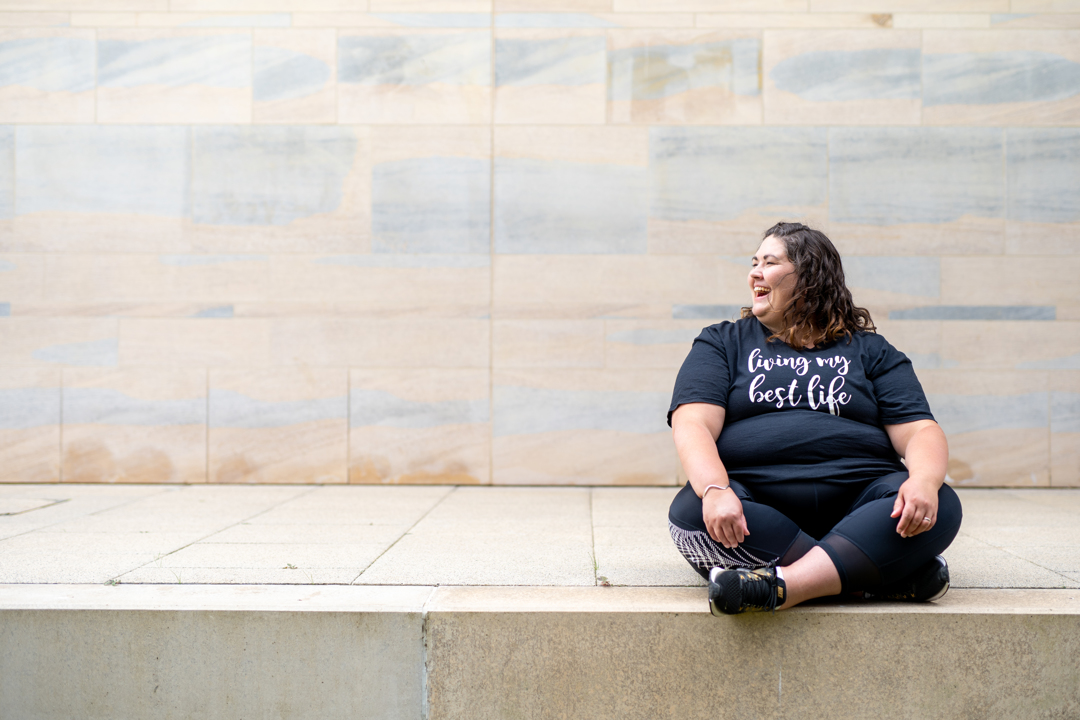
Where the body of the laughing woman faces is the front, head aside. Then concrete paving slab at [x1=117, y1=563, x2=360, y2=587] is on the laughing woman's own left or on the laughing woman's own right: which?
on the laughing woman's own right

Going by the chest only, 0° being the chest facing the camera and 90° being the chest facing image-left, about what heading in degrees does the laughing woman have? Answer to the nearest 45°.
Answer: approximately 0°

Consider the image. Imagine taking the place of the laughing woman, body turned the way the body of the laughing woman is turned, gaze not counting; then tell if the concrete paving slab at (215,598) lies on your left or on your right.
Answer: on your right

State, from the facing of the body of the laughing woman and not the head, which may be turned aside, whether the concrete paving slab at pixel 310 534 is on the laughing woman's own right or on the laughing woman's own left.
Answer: on the laughing woman's own right

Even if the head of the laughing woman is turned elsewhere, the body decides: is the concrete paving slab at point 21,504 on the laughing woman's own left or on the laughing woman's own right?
on the laughing woman's own right

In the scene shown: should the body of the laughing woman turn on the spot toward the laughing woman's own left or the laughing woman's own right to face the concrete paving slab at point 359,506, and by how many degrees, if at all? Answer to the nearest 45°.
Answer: approximately 135° to the laughing woman's own right
